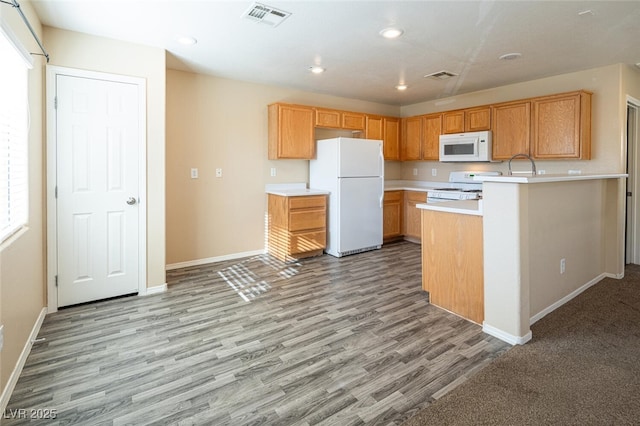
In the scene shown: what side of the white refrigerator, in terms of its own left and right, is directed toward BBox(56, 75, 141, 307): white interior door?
right

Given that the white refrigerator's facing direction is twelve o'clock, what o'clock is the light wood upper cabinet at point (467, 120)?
The light wood upper cabinet is roughly at 10 o'clock from the white refrigerator.

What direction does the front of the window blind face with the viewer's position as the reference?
facing to the right of the viewer

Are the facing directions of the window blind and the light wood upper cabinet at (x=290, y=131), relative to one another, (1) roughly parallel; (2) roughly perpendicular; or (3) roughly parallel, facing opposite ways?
roughly perpendicular
